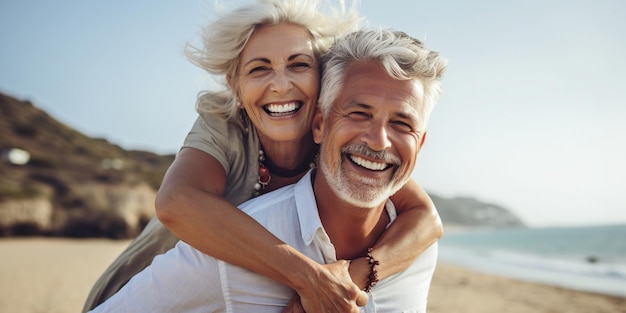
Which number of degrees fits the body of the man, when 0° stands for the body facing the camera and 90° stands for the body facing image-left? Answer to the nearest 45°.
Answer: approximately 315°

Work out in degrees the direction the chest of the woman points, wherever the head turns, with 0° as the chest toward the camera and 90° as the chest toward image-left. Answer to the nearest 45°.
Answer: approximately 315°
